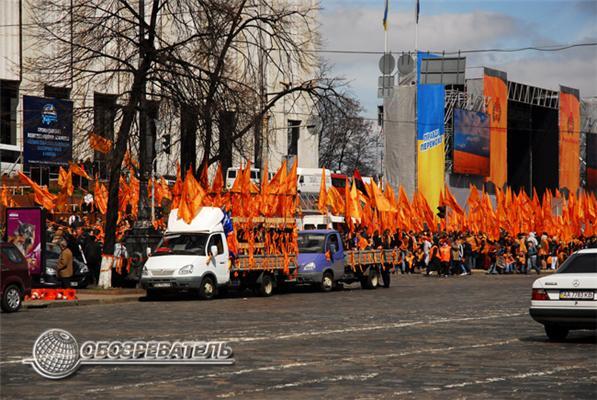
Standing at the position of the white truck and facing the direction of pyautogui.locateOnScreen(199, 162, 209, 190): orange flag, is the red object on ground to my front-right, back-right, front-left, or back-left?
back-left

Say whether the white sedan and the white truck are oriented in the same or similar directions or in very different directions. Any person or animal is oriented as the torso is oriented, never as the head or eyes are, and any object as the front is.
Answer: very different directions

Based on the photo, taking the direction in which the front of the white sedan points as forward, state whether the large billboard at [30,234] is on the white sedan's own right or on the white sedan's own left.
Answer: on the white sedan's own left

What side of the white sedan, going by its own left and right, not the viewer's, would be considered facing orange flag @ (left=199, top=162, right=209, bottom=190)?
left

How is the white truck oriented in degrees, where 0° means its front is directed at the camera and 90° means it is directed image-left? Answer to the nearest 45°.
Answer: approximately 45°

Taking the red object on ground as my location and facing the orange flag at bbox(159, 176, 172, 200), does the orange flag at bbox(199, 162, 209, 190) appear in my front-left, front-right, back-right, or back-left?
front-right

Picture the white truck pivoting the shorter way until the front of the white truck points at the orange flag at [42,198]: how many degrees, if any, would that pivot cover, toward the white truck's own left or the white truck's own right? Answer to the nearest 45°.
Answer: approximately 90° to the white truck's own right

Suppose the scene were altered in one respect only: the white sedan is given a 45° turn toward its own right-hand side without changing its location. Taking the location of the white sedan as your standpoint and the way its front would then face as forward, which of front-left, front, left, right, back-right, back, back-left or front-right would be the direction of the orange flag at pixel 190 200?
back-left

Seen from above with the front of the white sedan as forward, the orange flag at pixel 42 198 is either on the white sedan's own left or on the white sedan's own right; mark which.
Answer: on the white sedan's own left
